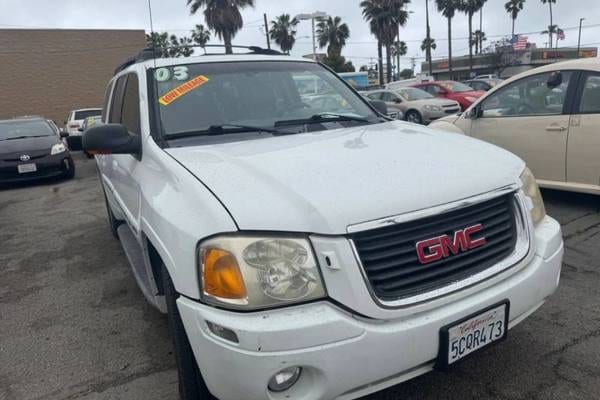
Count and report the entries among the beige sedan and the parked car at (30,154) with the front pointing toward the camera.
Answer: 1

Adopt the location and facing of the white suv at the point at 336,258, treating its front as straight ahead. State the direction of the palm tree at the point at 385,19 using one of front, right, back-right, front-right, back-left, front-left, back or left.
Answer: back-left

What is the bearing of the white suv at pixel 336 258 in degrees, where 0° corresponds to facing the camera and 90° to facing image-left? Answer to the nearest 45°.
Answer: approximately 315°

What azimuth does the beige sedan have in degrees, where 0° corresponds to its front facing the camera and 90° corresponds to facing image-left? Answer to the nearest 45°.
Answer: approximately 90°
